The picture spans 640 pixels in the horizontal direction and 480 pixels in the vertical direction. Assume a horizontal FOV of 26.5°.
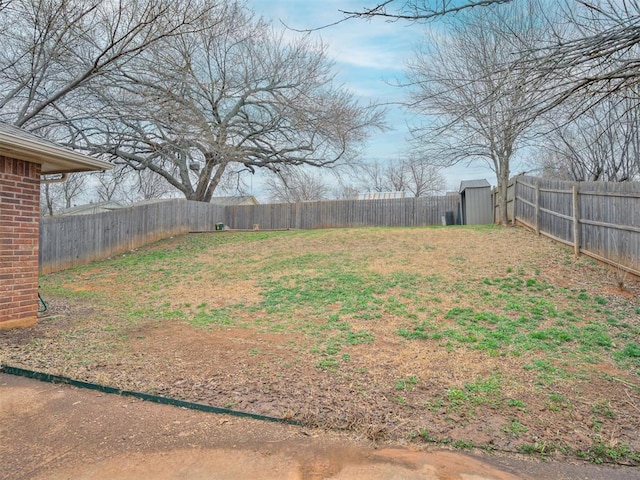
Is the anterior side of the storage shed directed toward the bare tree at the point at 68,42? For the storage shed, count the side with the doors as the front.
no

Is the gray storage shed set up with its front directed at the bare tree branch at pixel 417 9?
no

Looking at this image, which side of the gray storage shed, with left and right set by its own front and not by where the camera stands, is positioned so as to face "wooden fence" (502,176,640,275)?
left

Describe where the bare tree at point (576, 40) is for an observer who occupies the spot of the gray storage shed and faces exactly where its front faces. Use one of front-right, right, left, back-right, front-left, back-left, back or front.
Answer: left
